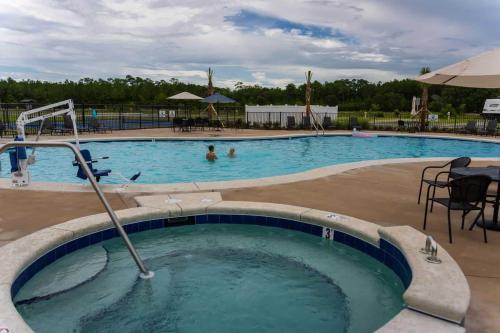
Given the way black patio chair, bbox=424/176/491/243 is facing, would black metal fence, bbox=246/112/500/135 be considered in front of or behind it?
in front

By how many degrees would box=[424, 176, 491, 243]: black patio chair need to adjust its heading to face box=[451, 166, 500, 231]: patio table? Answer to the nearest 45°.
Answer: approximately 45° to its right

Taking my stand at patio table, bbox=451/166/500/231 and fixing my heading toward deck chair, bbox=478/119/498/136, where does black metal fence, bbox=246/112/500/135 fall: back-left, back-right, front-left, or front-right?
front-left
